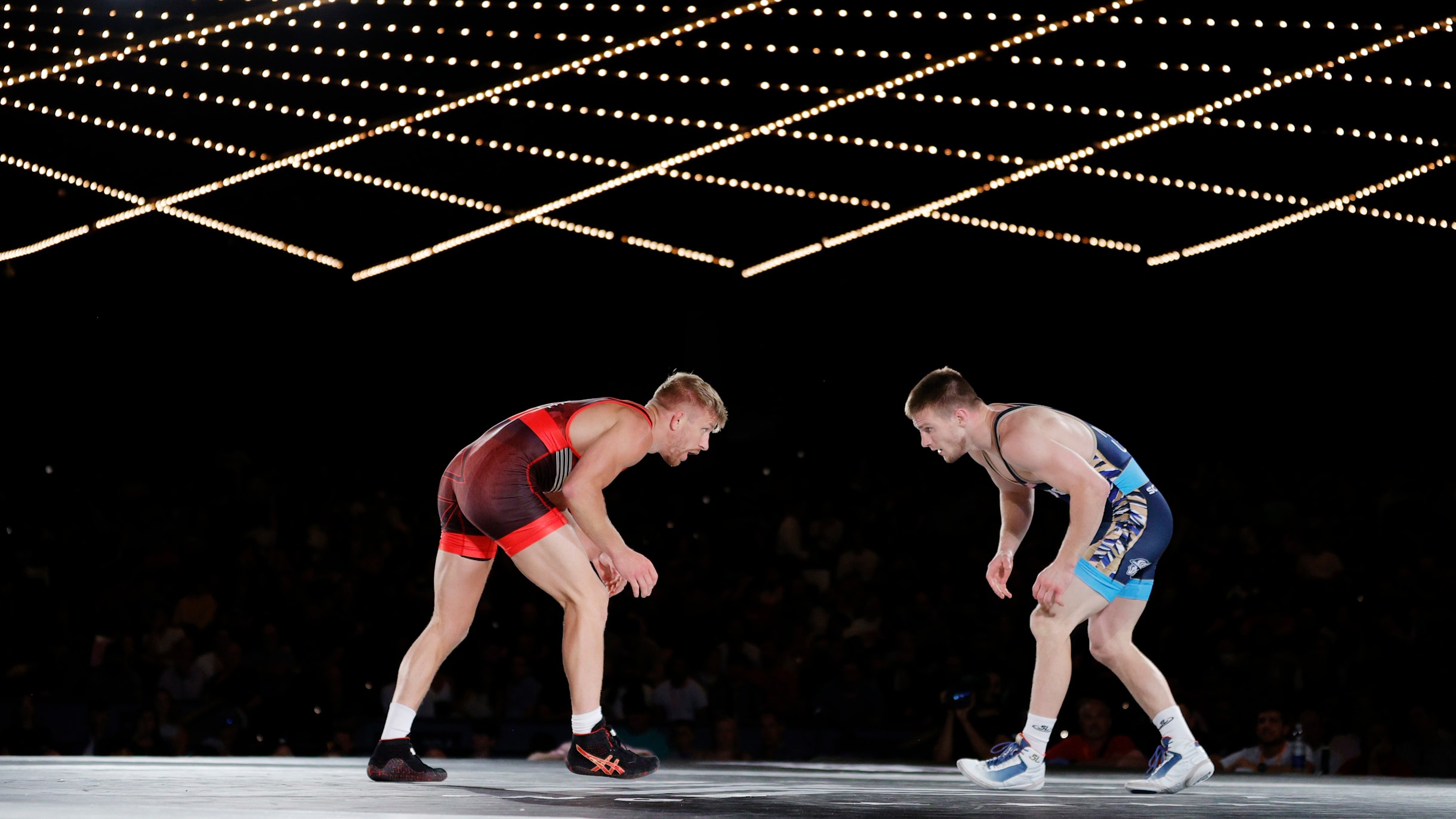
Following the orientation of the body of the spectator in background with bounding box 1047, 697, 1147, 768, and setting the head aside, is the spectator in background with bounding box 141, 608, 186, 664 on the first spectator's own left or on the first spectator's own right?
on the first spectator's own right

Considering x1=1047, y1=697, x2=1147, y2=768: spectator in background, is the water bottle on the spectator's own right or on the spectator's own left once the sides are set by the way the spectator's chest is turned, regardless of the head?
on the spectator's own left

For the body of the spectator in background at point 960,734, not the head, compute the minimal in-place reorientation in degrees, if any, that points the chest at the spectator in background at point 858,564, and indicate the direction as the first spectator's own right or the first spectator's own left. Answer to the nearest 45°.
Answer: approximately 180°

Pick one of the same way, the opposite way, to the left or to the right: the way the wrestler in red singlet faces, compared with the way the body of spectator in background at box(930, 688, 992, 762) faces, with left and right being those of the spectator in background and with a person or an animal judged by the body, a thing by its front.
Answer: to the left

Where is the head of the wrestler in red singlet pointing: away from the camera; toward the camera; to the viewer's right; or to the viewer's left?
to the viewer's right

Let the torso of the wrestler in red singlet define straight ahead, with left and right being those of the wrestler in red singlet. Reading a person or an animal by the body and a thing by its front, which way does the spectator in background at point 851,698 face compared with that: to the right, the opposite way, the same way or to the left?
to the right

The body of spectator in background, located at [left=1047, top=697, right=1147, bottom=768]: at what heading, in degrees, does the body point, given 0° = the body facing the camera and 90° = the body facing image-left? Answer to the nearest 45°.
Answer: approximately 0°

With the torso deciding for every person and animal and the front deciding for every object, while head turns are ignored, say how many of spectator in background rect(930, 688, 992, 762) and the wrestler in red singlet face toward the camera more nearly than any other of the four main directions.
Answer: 1

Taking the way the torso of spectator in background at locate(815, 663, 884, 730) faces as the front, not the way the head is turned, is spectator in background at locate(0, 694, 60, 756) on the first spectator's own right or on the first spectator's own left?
on the first spectator's own right

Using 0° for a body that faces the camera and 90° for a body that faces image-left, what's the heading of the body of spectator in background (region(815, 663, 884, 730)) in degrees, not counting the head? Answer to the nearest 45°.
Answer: approximately 0°

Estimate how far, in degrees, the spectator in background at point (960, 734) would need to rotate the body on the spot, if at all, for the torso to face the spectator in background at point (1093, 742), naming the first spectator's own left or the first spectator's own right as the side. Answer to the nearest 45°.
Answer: approximately 90° to the first spectator's own left
